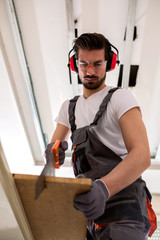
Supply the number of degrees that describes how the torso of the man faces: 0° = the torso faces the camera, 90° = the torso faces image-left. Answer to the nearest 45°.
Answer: approximately 45°
